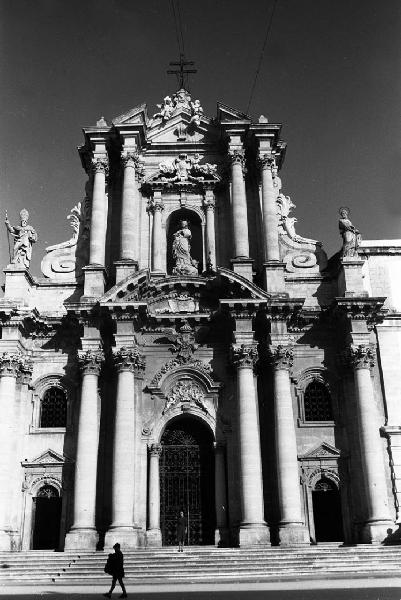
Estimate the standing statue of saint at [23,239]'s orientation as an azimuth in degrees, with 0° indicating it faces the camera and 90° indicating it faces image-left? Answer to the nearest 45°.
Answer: approximately 0°

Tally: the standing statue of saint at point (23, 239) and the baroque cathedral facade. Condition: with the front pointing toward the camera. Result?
2

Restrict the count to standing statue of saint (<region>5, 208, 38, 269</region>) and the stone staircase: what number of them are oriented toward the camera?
2

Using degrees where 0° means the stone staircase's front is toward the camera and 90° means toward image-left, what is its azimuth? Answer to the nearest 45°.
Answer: approximately 0°
